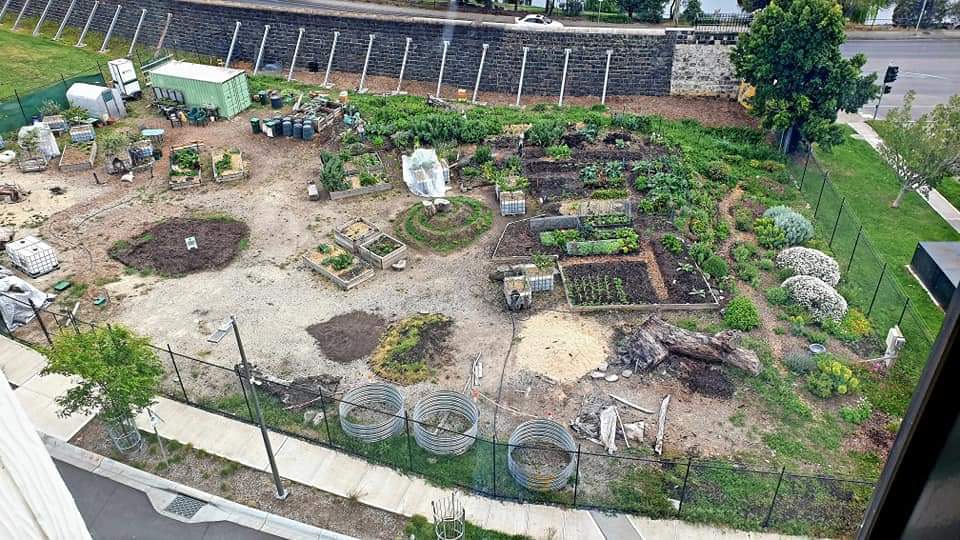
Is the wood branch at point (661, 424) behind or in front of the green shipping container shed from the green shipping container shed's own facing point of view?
in front

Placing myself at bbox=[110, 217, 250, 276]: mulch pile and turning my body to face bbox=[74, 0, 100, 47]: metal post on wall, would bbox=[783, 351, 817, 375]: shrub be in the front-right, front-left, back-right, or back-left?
back-right

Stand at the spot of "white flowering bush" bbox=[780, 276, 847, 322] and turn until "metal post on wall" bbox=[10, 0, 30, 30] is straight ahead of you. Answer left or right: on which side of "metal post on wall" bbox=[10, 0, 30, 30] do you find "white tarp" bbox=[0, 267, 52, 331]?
left

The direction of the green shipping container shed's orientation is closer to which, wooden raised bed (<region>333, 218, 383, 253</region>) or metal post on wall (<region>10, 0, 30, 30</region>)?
the wooden raised bed

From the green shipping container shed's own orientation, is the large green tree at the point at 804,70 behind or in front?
in front

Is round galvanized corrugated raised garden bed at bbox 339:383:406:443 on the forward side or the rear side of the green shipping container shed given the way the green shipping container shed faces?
on the forward side

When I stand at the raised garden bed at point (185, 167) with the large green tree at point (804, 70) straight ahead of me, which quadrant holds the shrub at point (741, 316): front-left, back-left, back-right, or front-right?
front-right

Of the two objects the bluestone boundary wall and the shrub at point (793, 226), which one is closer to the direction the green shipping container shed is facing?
the shrub

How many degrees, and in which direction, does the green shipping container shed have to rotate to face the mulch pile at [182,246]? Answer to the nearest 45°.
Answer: approximately 45° to its right

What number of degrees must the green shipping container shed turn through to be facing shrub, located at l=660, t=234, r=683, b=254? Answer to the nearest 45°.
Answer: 0° — it already faces it

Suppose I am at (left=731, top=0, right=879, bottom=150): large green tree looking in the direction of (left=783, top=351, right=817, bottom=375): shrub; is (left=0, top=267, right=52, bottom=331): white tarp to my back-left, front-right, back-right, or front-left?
front-right

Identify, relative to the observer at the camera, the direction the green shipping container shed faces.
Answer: facing the viewer and to the right of the viewer

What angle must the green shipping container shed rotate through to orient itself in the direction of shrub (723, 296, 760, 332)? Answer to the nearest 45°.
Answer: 0° — it already faces it

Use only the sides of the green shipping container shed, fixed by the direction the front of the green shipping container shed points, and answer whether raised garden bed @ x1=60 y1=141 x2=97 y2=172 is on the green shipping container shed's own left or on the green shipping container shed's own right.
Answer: on the green shipping container shed's own right

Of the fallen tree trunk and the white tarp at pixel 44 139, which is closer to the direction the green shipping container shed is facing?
the fallen tree trunk

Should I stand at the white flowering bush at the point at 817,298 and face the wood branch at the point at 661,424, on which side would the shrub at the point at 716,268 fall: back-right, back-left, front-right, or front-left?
front-right
